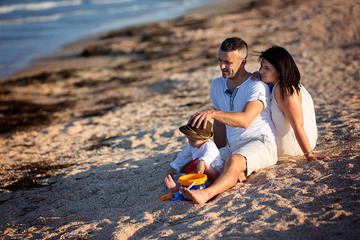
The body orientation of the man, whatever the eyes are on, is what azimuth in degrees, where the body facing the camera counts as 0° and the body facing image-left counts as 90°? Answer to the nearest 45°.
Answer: approximately 45°

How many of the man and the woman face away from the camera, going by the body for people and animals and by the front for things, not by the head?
0

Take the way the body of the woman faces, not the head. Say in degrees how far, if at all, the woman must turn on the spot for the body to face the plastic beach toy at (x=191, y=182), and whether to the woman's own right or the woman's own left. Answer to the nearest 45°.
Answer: approximately 45° to the woman's own left

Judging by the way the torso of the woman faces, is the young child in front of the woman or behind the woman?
in front

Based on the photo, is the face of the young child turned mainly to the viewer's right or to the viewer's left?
to the viewer's left

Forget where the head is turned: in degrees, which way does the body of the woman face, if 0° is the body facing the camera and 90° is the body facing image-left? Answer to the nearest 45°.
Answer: approximately 90°
